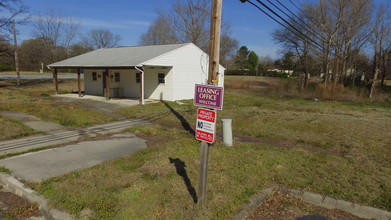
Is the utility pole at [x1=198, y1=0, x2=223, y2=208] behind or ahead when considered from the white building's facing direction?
ahead

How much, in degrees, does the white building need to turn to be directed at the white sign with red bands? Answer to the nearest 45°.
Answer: approximately 45° to its left

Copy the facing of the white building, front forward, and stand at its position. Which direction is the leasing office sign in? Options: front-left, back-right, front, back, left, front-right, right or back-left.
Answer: front-left

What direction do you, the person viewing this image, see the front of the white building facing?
facing the viewer and to the left of the viewer
